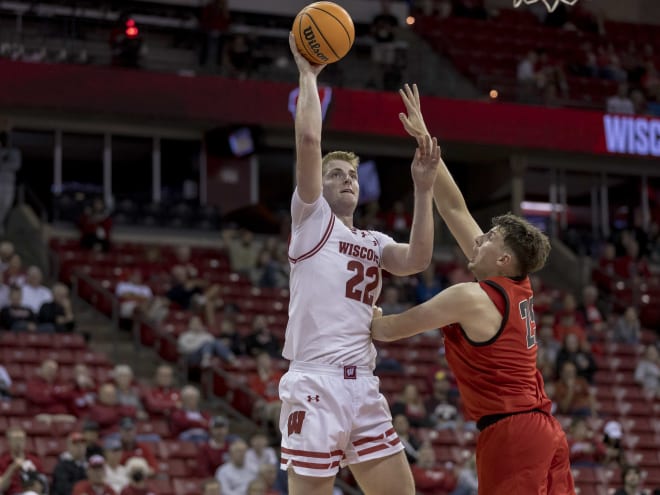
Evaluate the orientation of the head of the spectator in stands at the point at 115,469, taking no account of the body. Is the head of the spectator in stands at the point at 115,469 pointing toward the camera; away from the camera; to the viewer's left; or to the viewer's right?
toward the camera

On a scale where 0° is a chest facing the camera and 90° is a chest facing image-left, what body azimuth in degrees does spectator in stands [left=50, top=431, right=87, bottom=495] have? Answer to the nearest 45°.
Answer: approximately 315°

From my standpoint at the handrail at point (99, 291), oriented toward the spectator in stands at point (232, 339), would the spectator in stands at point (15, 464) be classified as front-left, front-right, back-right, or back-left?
front-right

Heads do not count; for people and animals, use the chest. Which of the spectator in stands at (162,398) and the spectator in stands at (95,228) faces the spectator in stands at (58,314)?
the spectator in stands at (95,228)

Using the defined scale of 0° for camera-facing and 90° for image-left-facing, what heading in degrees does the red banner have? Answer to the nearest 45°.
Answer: approximately 0°

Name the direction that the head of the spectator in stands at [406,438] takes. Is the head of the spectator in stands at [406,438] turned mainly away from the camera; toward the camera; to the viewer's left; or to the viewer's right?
toward the camera

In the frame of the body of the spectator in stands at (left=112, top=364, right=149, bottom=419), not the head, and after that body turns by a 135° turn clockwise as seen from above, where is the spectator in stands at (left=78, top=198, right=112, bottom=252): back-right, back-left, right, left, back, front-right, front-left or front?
right

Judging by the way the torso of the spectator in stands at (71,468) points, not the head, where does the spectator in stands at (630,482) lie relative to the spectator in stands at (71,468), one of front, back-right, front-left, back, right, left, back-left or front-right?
front-left

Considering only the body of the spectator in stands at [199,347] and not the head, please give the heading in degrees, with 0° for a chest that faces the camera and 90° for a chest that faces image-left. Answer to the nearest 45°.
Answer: approximately 315°

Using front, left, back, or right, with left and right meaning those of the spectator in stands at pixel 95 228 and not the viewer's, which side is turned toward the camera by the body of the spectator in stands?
front

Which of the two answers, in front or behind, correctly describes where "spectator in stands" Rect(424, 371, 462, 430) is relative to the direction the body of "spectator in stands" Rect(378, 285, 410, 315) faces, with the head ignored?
in front

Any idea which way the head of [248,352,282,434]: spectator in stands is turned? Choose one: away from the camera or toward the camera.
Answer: toward the camera

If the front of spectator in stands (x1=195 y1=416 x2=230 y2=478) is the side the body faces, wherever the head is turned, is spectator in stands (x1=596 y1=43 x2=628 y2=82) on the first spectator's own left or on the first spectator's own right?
on the first spectator's own left

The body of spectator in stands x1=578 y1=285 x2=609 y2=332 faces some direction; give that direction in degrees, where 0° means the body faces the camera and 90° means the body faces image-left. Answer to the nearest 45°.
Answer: approximately 0°

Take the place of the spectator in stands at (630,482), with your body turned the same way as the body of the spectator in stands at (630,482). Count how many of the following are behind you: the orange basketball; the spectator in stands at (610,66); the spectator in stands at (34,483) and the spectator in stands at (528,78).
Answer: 2

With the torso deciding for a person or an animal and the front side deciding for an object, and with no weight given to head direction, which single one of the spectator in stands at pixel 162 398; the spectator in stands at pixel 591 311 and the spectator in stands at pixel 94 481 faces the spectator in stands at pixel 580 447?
the spectator in stands at pixel 591 311

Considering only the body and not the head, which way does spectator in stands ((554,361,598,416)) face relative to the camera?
toward the camera

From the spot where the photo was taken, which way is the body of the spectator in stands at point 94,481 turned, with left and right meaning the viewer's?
facing the viewer
